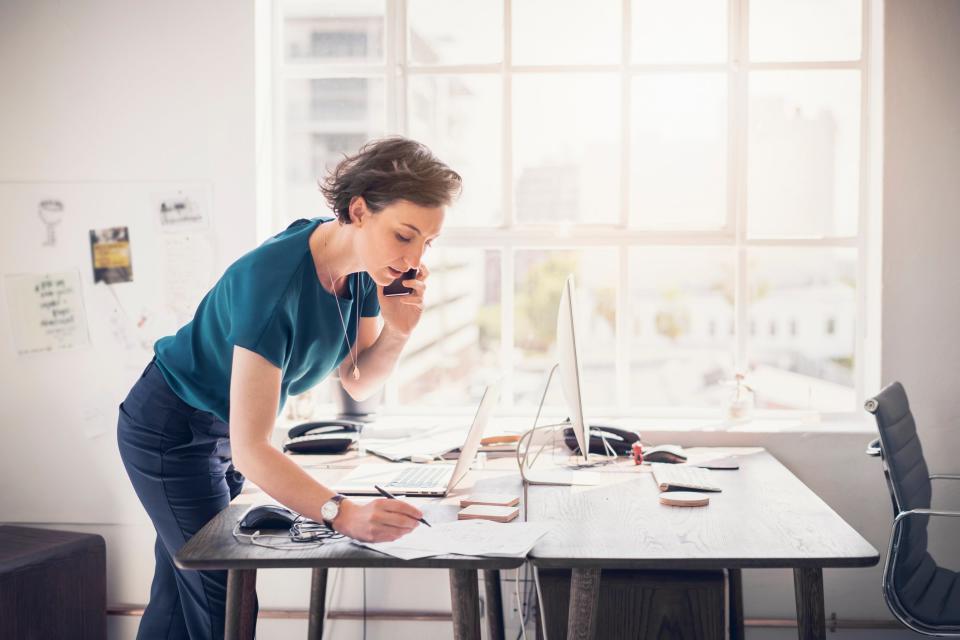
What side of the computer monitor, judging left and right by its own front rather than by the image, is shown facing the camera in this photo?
right

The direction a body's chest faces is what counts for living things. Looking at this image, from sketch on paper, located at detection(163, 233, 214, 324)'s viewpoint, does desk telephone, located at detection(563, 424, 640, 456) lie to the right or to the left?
on its left

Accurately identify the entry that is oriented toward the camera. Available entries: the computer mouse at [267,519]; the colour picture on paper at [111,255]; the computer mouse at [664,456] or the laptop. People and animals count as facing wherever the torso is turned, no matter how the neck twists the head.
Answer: the colour picture on paper

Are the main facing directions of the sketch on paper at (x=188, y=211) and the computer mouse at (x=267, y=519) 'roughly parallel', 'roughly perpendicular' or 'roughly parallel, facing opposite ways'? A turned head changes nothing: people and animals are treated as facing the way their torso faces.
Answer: roughly perpendicular

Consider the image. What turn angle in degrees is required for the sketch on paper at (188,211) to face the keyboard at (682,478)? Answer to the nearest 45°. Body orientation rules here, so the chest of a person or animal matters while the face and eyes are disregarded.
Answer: approximately 45° to its left

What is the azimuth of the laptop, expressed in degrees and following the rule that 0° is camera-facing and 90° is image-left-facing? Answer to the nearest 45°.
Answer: approximately 90°

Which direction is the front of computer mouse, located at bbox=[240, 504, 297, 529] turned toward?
to the viewer's right

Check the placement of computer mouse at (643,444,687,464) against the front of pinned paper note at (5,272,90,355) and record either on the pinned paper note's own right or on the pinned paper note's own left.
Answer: on the pinned paper note's own left

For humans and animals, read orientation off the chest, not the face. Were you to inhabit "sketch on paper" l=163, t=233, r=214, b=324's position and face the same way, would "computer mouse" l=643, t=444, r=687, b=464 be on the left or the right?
on its left

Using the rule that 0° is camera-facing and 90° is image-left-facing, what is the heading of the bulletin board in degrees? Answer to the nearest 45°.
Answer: approximately 0°

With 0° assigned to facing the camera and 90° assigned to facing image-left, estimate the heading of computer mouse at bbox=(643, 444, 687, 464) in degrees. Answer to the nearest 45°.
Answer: approximately 90°

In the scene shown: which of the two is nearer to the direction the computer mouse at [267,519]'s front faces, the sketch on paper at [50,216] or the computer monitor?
the computer monitor
